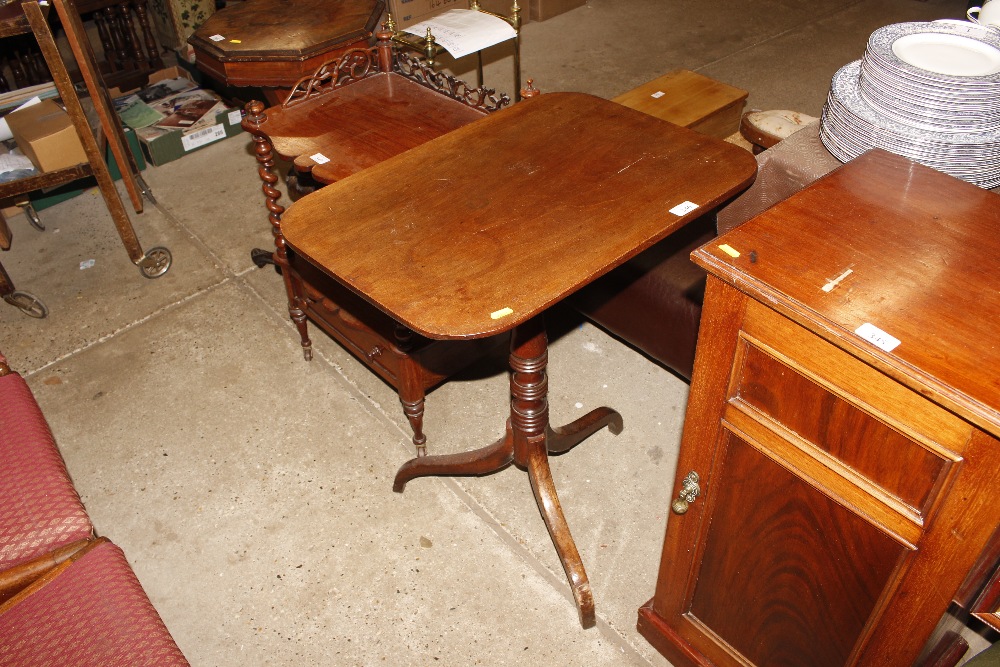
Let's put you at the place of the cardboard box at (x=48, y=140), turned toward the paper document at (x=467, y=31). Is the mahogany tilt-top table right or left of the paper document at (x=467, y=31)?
right

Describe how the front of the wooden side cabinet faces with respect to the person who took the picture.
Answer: facing the viewer and to the left of the viewer

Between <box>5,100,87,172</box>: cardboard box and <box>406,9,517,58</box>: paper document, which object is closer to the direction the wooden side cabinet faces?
the cardboard box

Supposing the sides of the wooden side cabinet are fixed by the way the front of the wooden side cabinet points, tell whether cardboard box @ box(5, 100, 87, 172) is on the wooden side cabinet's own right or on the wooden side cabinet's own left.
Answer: on the wooden side cabinet's own right

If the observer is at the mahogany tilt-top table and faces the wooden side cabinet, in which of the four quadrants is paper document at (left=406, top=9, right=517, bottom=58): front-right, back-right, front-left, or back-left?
back-left

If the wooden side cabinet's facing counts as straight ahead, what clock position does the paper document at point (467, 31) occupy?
The paper document is roughly at 3 o'clock from the wooden side cabinet.
